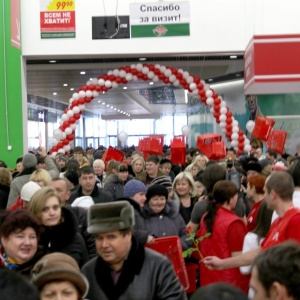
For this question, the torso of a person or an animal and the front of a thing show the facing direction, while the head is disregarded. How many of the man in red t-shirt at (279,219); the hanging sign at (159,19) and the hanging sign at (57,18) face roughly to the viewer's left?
1

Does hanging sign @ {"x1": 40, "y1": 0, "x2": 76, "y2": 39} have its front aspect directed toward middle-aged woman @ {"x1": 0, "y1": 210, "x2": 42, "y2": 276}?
yes

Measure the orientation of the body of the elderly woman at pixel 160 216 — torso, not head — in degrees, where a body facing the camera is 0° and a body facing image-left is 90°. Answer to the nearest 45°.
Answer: approximately 0°

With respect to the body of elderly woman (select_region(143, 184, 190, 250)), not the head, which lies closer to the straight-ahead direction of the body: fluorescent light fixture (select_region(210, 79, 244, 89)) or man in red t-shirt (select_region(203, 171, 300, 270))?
the man in red t-shirt

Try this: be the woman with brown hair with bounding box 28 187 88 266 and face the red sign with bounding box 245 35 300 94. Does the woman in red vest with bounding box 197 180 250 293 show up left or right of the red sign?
right

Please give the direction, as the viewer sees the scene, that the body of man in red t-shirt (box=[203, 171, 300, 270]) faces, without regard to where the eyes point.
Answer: to the viewer's left

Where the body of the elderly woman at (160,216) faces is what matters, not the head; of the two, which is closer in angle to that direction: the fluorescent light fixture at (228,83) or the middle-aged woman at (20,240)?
the middle-aged woman

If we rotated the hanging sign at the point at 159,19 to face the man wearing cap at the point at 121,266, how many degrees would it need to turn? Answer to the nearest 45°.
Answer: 0° — it already faces them

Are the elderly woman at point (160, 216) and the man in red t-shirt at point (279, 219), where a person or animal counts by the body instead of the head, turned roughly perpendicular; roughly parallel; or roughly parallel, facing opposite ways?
roughly perpendicular

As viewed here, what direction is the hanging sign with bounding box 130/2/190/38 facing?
toward the camera

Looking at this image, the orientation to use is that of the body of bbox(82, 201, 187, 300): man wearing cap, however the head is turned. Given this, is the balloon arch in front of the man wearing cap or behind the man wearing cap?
behind

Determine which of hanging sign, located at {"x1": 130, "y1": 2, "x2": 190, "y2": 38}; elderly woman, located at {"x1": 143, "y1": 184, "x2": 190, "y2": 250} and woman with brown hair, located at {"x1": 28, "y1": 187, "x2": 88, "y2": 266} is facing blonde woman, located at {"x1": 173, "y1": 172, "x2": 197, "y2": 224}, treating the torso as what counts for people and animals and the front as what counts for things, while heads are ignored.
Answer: the hanging sign

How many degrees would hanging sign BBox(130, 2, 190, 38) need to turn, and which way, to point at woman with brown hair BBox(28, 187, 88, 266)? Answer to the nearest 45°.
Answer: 0° — it already faces them

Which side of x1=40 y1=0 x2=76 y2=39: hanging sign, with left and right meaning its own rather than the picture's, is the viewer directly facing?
front
